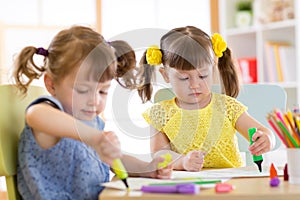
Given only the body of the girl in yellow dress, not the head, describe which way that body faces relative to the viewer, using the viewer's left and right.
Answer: facing the viewer

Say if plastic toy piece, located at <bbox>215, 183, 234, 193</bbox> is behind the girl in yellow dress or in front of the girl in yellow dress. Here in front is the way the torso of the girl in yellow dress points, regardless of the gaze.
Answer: in front

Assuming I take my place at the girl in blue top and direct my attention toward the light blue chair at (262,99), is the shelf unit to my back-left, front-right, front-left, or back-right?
front-left

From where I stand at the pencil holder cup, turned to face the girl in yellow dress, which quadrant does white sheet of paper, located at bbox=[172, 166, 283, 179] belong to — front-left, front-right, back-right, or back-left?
front-left

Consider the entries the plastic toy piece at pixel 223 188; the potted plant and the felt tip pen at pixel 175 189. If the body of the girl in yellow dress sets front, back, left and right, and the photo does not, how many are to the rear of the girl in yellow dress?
1

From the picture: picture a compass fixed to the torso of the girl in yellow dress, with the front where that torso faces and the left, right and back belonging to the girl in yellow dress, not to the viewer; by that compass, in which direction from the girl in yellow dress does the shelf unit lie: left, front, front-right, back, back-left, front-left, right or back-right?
back

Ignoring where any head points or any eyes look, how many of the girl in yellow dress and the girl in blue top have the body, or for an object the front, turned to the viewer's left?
0

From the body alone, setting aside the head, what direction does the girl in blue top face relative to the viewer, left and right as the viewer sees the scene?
facing the viewer and to the right of the viewer

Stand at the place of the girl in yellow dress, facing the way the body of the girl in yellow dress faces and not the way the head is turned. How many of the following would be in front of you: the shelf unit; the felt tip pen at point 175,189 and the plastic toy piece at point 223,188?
2

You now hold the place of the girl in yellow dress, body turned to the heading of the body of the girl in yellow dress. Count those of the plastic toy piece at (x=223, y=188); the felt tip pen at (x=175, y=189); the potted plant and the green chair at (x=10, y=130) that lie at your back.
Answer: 1

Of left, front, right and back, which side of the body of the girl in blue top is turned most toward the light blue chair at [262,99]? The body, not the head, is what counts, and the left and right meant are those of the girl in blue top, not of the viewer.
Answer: left

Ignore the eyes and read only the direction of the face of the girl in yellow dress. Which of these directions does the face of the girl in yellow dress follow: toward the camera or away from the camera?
toward the camera
